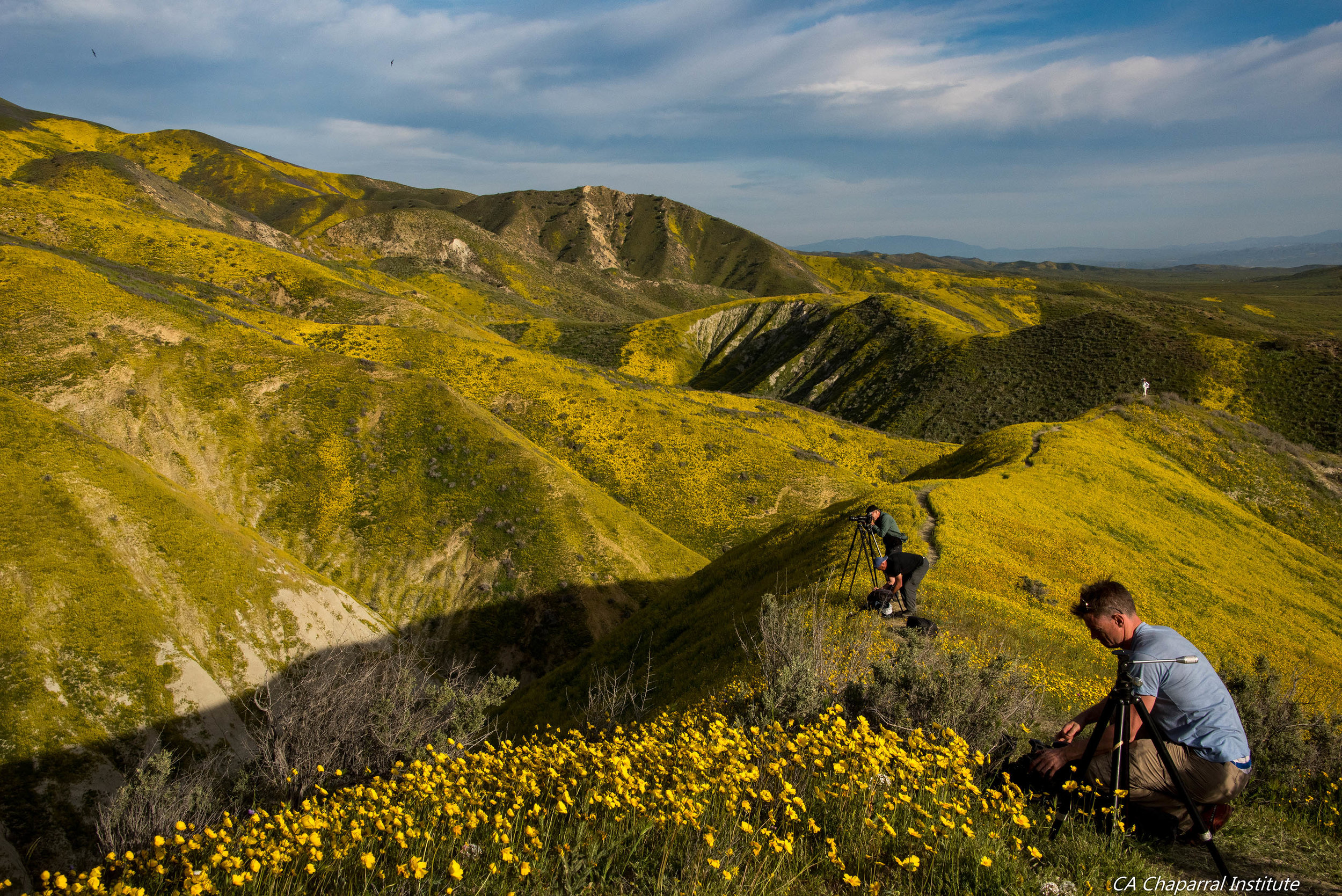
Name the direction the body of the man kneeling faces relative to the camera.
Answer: to the viewer's left

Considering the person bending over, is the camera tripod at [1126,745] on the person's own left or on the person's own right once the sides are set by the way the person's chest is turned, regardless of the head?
on the person's own left

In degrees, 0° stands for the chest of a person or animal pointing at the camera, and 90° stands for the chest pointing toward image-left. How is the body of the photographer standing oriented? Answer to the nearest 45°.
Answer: approximately 90°

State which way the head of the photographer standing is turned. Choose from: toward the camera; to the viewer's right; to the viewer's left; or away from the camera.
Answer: to the viewer's left

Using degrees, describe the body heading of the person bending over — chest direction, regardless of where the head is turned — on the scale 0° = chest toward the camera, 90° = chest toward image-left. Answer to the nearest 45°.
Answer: approximately 90°

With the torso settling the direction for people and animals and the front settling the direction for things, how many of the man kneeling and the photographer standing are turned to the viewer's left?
2
